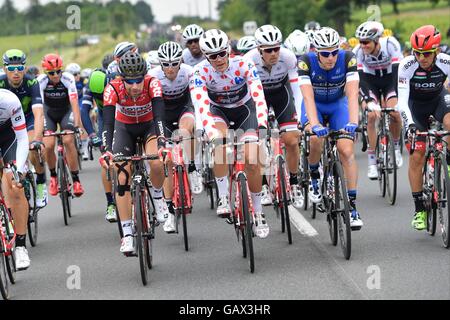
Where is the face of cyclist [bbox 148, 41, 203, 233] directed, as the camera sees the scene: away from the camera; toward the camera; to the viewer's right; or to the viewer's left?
toward the camera

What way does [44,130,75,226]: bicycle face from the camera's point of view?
toward the camera

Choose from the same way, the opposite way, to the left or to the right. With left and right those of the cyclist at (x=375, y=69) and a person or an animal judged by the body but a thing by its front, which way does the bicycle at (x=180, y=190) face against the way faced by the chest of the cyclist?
the same way

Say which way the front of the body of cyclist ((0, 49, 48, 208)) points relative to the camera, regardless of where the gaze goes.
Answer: toward the camera

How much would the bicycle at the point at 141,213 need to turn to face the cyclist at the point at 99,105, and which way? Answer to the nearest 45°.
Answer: approximately 180°

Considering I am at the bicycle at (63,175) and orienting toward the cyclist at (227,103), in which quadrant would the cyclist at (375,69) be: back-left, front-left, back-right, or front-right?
front-left

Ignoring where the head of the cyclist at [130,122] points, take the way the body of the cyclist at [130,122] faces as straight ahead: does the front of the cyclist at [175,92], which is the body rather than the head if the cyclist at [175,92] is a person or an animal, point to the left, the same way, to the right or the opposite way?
the same way

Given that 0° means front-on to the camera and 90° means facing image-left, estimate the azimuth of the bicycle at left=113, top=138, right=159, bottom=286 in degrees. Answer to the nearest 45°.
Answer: approximately 0°

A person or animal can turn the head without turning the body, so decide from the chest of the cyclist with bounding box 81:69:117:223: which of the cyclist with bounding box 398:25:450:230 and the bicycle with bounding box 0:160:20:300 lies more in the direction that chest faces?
the bicycle

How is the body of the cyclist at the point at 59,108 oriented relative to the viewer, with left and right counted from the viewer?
facing the viewer

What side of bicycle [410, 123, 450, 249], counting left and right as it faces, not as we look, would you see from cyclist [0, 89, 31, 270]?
right

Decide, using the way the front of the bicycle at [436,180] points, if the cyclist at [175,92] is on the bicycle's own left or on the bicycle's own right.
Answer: on the bicycle's own right

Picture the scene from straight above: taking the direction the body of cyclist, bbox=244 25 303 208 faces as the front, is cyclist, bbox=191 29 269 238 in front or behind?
in front

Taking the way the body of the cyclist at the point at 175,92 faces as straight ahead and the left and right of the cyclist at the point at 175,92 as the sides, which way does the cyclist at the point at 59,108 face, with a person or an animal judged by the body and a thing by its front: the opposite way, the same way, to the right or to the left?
the same way

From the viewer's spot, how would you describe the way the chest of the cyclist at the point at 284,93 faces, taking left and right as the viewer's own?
facing the viewer

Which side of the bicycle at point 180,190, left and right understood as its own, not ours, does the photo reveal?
front

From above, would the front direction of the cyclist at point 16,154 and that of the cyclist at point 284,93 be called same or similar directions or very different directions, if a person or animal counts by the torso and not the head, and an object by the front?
same or similar directions

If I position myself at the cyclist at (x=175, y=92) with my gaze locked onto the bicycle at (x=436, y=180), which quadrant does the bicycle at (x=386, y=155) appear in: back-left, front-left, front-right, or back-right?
front-left
